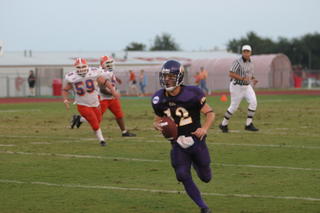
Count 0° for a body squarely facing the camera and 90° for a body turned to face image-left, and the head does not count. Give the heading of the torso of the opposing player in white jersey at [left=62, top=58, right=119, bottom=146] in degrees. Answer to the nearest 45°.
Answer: approximately 0°

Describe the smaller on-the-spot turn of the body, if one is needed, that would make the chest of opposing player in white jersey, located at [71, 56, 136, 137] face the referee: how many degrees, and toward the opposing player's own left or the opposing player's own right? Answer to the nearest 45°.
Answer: approximately 45° to the opposing player's own left

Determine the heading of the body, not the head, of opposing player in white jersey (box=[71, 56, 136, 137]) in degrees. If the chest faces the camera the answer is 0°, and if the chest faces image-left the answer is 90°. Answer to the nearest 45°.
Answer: approximately 315°

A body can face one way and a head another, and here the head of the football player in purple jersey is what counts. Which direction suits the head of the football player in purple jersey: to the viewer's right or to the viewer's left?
to the viewer's left

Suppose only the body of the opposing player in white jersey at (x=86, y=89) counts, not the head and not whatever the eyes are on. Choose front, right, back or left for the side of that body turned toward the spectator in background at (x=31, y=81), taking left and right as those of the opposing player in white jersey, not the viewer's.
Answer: back

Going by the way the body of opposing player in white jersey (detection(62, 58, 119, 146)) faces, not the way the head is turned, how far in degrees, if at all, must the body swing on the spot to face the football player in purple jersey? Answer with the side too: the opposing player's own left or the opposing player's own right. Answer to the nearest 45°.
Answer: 0° — they already face them
